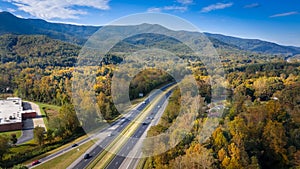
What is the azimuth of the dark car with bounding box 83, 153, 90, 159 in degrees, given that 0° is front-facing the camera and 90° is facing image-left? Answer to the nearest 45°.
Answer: approximately 45°
